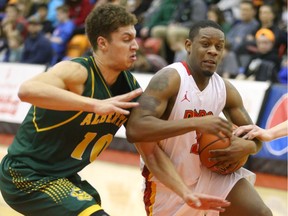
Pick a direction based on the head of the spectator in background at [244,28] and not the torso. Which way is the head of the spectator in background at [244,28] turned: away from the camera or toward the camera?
toward the camera

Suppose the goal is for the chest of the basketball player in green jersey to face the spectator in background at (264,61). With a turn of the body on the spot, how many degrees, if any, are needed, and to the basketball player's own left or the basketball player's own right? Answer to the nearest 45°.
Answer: approximately 90° to the basketball player's own left

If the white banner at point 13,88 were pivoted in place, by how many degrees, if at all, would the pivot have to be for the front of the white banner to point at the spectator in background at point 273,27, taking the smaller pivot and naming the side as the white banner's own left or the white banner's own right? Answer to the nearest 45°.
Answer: approximately 90° to the white banner's own left

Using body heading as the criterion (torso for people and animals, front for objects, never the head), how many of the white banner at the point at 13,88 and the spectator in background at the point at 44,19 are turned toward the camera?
2

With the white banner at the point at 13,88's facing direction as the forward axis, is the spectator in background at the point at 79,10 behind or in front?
behind

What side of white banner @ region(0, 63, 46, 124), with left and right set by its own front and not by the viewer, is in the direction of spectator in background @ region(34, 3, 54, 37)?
back

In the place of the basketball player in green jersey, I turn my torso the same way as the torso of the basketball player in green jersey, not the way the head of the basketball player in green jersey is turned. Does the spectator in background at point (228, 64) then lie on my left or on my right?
on my left

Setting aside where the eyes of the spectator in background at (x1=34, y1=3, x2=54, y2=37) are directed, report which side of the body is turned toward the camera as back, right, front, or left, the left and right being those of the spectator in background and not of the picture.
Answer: front

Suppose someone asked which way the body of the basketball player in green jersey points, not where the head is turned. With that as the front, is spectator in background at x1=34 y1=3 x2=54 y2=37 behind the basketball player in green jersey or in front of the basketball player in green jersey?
behind

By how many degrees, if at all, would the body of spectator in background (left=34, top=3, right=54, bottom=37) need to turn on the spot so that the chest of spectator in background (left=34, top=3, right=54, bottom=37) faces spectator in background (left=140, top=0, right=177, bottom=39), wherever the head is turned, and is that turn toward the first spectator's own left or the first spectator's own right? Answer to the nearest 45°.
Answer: approximately 45° to the first spectator's own left

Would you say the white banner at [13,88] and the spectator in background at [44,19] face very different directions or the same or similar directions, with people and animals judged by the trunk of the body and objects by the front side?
same or similar directions

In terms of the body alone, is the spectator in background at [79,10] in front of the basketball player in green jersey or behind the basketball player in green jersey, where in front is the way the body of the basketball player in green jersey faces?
behind

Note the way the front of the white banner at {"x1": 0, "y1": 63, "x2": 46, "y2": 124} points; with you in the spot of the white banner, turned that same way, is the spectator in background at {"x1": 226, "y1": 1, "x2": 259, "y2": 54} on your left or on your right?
on your left

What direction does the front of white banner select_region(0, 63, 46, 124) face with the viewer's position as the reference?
facing the viewer

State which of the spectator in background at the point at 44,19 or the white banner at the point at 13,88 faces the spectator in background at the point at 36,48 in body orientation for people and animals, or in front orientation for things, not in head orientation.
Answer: the spectator in background at the point at 44,19

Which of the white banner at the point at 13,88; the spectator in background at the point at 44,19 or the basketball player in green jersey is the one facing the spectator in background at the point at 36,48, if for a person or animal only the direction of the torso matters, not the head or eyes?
the spectator in background at the point at 44,19

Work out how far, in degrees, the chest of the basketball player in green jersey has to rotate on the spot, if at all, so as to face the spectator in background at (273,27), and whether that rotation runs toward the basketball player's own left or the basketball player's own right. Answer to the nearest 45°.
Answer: approximately 90° to the basketball player's own left
